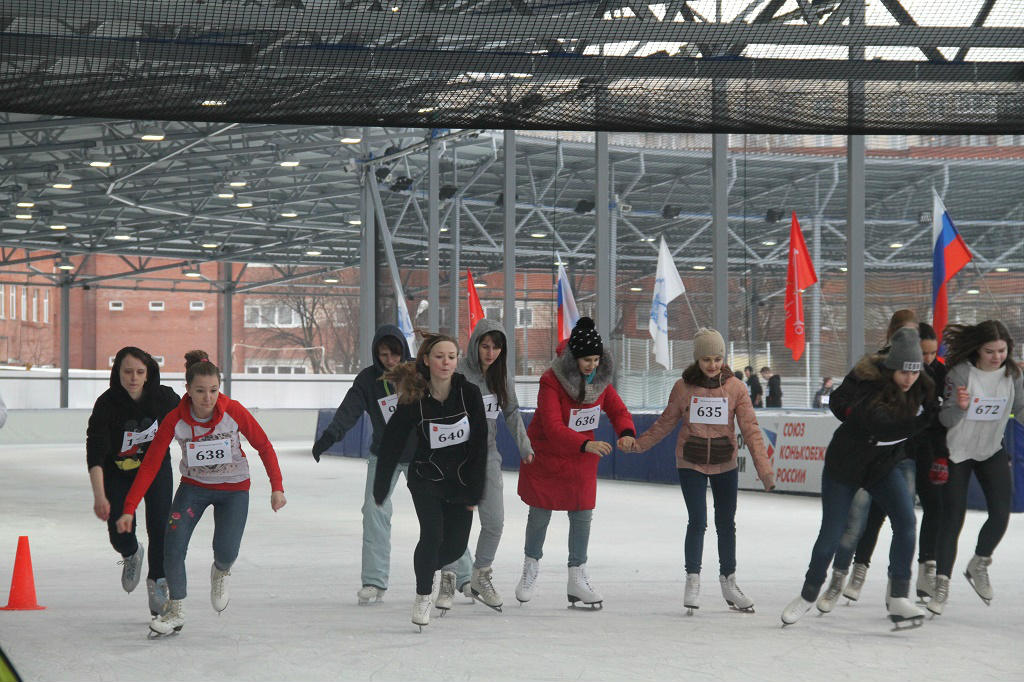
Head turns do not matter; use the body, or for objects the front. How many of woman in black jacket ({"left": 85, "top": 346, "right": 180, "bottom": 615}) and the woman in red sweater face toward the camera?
2

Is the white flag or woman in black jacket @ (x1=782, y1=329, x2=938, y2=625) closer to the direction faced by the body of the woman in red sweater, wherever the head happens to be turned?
the woman in black jacket

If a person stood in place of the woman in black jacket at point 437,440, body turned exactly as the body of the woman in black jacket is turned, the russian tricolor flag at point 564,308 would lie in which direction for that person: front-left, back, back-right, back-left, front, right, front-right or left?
back

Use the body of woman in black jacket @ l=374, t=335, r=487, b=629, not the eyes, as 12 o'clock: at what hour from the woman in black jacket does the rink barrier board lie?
The rink barrier board is roughly at 7 o'clock from the woman in black jacket.

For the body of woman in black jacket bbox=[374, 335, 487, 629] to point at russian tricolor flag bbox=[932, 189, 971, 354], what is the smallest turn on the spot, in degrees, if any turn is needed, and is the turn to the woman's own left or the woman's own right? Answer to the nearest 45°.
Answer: approximately 135° to the woman's own left

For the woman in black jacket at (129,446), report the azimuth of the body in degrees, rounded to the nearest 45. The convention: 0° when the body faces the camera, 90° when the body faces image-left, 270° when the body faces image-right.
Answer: approximately 0°

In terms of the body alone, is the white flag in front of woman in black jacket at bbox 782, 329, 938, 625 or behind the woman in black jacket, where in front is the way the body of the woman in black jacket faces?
behind
